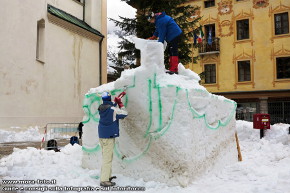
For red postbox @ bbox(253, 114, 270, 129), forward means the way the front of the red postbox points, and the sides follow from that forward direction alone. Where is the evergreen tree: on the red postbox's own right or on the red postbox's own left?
on the red postbox's own right

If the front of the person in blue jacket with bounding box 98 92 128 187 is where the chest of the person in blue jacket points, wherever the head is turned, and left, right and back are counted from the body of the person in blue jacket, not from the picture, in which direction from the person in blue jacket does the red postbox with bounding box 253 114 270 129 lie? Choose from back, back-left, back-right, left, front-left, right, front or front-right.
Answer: front

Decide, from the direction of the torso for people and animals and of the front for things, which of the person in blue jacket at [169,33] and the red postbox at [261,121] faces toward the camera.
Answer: the red postbox

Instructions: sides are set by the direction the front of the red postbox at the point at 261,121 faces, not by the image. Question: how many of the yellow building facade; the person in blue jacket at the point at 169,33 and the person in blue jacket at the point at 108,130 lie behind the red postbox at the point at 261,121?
1

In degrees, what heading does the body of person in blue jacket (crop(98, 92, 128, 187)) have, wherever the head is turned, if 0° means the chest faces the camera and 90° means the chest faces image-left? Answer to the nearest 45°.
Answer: approximately 225°

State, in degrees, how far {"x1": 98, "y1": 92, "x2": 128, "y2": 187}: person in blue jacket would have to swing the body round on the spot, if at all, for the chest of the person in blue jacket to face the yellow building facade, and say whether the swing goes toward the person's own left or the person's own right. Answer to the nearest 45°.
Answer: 0° — they already face it

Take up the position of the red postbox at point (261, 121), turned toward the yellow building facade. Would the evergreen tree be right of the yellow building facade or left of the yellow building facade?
left

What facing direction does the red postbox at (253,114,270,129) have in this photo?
toward the camera

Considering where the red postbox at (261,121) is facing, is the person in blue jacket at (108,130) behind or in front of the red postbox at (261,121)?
in front

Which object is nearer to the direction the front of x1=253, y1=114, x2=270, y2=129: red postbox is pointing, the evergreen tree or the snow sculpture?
the snow sculpture

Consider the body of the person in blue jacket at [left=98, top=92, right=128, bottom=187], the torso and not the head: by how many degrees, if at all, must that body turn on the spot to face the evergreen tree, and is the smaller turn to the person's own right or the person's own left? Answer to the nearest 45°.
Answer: approximately 45° to the person's own left
